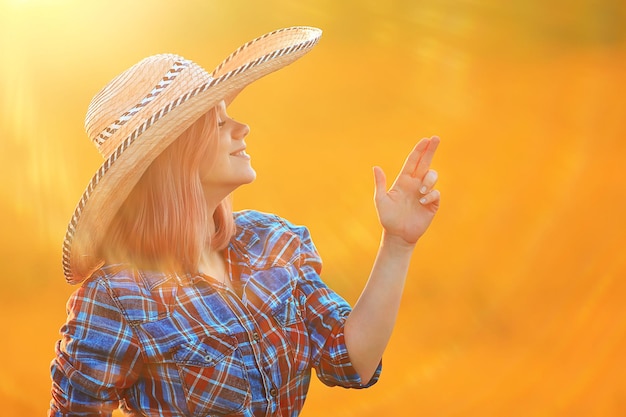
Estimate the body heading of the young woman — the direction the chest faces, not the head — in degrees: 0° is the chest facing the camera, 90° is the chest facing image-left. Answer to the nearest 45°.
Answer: approximately 315°

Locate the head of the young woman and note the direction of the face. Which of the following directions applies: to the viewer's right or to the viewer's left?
to the viewer's right
